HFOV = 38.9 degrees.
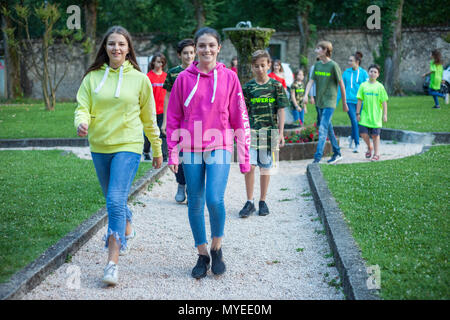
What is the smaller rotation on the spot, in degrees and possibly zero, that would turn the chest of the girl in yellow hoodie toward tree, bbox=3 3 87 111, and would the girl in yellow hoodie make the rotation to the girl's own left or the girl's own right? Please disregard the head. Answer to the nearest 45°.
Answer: approximately 180°

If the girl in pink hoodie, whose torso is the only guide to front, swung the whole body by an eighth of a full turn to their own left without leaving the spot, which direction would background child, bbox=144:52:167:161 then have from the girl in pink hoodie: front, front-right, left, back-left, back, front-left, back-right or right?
back-left

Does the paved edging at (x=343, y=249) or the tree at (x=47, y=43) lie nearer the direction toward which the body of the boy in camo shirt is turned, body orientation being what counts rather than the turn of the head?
the paved edging

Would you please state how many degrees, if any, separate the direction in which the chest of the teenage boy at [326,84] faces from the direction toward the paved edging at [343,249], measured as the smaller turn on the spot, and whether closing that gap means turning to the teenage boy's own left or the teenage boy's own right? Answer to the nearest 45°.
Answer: approximately 45° to the teenage boy's own left

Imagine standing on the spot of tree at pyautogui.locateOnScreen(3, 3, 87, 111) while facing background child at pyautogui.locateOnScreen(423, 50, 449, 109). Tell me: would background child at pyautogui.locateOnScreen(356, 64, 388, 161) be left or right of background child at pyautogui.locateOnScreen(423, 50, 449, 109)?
right

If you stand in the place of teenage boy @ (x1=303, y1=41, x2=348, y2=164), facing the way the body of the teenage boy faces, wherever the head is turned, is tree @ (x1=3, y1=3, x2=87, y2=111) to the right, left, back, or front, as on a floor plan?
right

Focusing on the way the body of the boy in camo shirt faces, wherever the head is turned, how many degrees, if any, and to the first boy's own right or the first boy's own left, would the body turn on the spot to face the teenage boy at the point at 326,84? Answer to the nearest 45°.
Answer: approximately 180°

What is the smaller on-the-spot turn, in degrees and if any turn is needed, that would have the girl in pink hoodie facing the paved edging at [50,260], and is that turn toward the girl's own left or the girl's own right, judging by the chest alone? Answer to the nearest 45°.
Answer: approximately 90° to the girl's own right

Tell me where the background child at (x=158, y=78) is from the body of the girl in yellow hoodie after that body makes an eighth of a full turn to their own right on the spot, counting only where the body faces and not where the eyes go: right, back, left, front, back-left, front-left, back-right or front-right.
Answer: back-right

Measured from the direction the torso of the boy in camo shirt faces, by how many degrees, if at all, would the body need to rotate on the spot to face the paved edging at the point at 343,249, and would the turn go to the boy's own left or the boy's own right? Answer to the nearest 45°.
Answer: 0° — they already face it

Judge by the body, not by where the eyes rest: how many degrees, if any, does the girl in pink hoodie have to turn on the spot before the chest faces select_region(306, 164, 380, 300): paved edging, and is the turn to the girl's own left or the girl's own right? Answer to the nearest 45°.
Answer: approximately 90° to the girl's own left

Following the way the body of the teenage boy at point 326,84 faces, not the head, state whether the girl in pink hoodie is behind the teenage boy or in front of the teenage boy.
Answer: in front

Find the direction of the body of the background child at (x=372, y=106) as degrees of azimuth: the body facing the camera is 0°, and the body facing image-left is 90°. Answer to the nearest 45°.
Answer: approximately 0°
